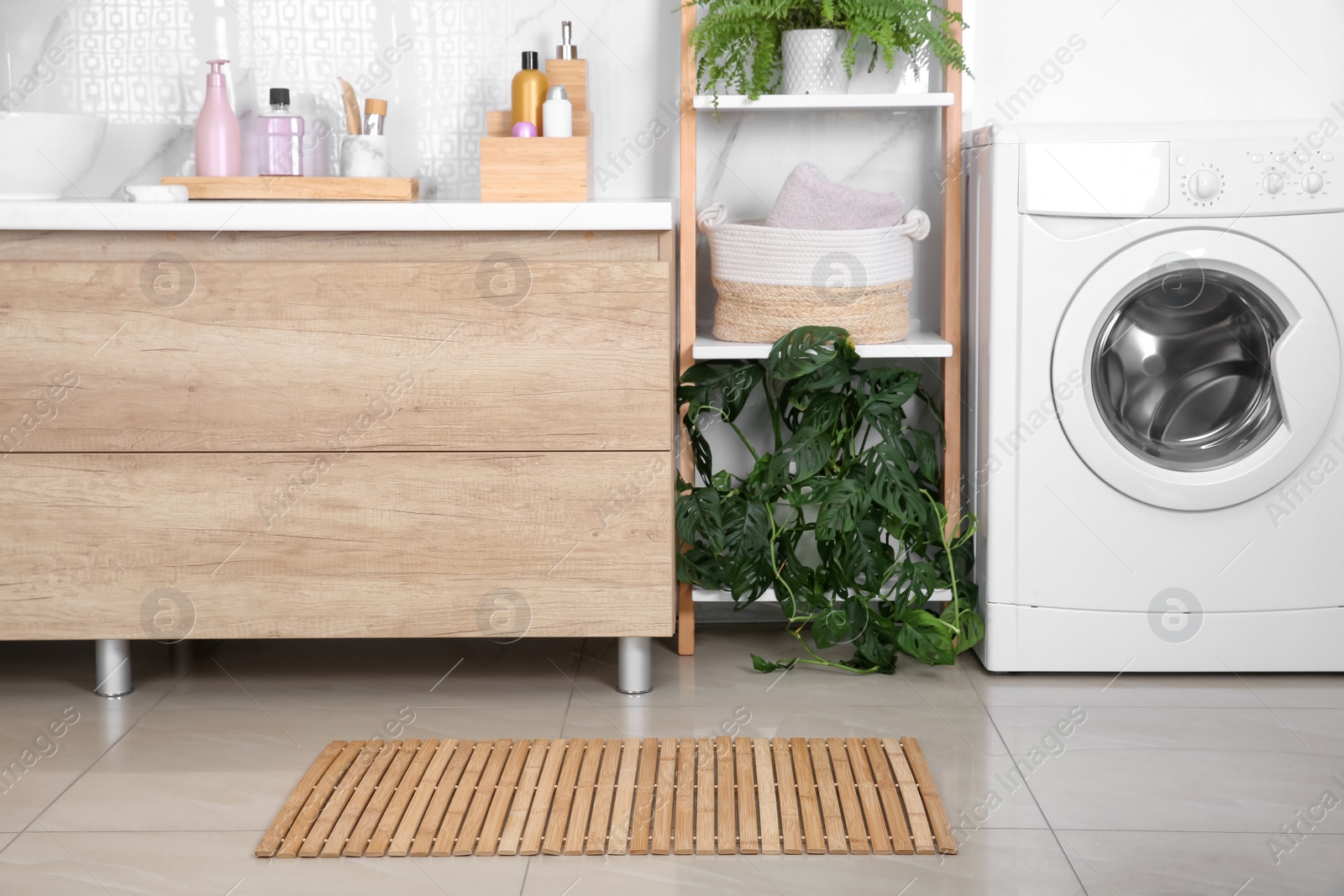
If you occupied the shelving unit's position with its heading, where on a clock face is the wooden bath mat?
The wooden bath mat is roughly at 1 o'clock from the shelving unit.

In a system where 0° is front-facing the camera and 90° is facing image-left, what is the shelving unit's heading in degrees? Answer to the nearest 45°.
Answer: approximately 0°

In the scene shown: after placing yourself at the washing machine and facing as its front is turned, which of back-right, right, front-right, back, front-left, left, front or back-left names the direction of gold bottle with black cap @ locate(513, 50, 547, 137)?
right

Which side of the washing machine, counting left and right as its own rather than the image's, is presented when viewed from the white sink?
right

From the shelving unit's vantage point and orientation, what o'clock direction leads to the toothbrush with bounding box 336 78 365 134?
The toothbrush is roughly at 3 o'clock from the shelving unit.

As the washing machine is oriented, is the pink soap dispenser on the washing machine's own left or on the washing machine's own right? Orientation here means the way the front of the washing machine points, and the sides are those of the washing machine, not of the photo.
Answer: on the washing machine's own right
